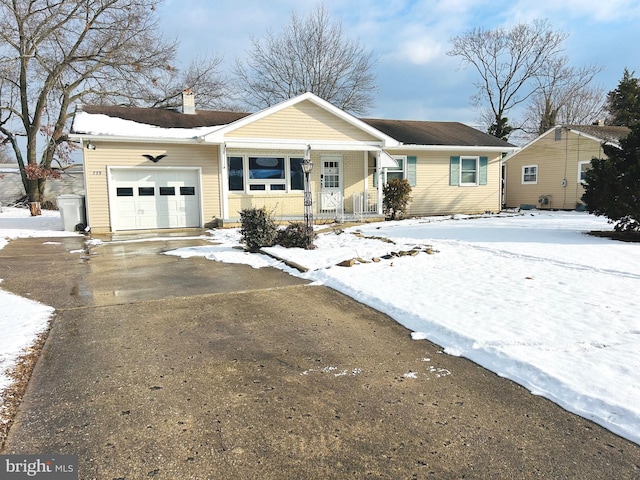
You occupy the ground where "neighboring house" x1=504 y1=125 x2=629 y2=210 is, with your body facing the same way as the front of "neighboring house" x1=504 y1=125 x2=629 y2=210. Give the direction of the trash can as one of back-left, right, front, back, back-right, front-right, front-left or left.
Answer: right

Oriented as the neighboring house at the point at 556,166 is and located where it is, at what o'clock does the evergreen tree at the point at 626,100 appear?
The evergreen tree is roughly at 8 o'clock from the neighboring house.

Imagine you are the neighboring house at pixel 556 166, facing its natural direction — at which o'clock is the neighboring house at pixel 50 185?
the neighboring house at pixel 50 185 is roughly at 4 o'clock from the neighboring house at pixel 556 166.

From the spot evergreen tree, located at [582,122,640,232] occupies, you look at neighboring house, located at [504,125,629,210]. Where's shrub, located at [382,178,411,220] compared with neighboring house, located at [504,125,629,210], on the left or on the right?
left

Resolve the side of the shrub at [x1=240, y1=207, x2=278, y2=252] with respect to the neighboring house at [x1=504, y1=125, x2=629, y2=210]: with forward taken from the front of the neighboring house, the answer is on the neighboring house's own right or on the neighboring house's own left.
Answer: on the neighboring house's own right

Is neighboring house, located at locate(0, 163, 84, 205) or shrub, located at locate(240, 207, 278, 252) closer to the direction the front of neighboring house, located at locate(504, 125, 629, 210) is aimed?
the shrub
